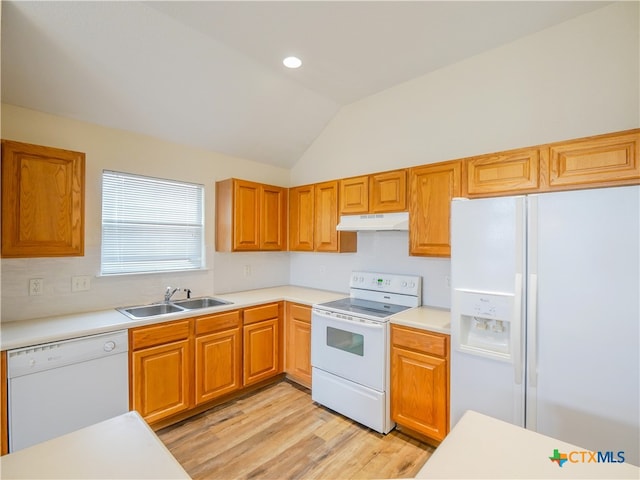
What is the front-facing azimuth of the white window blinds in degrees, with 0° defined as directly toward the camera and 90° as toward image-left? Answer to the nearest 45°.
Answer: approximately 315°

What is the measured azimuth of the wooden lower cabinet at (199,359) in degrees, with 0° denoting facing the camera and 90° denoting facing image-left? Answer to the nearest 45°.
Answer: approximately 315°

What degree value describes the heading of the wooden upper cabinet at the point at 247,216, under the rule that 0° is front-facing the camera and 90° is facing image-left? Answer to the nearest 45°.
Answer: approximately 315°

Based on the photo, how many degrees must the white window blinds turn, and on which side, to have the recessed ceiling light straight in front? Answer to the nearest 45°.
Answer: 0° — it already faces it

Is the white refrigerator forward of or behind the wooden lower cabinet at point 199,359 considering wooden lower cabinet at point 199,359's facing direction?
forward

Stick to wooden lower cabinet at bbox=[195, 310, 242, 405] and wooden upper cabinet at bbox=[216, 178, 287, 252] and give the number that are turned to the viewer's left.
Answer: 0

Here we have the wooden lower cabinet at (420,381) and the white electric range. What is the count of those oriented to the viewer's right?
0

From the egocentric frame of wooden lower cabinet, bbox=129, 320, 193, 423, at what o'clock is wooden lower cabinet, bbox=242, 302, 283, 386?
wooden lower cabinet, bbox=242, 302, 283, 386 is roughly at 10 o'clock from wooden lower cabinet, bbox=129, 320, 193, 423.

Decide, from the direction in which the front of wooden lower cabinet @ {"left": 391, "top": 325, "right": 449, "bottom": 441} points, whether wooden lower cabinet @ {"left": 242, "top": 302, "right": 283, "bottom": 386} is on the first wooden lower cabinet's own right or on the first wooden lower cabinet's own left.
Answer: on the first wooden lower cabinet's own right

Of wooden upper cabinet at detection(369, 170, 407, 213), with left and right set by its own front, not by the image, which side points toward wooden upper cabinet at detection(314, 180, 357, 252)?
right
